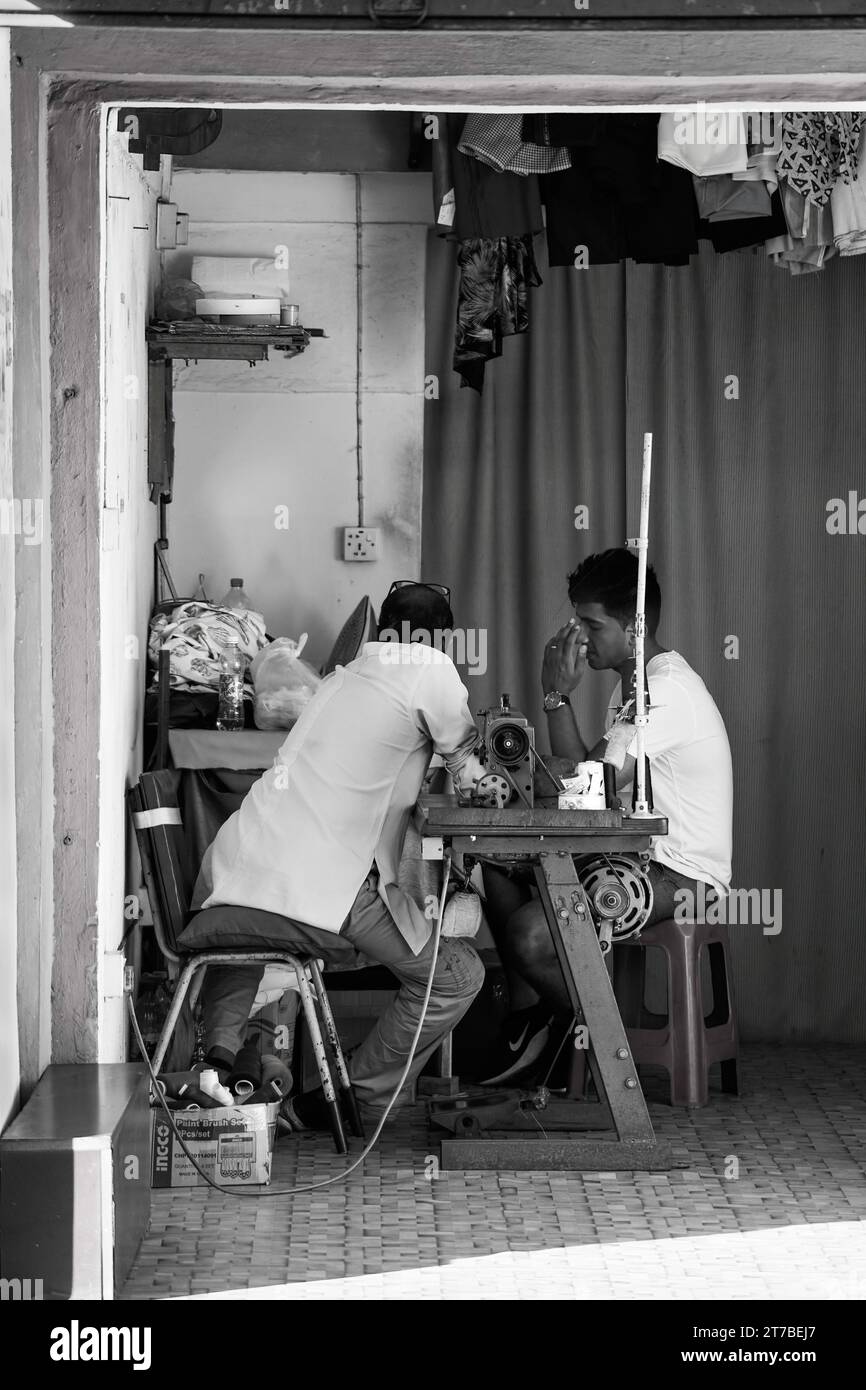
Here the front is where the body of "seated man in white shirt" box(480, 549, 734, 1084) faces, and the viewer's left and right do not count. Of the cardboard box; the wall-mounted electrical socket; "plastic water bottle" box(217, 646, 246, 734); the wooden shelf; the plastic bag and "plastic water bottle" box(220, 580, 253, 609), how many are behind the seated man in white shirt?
0

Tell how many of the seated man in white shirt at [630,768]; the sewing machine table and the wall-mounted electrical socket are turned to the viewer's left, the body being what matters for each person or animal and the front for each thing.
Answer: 2

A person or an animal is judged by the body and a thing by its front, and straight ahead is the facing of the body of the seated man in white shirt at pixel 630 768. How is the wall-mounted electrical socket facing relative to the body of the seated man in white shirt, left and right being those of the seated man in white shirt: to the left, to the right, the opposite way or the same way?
to the left

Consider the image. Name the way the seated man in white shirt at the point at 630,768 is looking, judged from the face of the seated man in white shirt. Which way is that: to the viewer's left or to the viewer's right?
to the viewer's left

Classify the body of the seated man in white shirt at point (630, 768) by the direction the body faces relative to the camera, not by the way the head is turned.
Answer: to the viewer's left

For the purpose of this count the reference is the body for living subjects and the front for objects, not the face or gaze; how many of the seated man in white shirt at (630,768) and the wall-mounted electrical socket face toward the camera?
1

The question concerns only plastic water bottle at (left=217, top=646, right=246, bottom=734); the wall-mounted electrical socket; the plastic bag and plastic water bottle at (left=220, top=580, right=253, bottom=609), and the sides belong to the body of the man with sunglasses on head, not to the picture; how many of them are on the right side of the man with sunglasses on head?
0

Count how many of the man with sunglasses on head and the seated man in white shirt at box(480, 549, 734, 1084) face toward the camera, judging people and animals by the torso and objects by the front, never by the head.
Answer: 0

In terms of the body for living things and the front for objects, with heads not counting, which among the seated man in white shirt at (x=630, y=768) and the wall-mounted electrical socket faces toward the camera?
the wall-mounted electrical socket

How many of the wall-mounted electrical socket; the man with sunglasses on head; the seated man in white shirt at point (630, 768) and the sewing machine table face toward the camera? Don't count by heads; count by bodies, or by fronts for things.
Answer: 1

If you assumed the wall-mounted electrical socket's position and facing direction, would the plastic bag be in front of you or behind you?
in front

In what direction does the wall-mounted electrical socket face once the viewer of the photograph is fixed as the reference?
facing the viewer

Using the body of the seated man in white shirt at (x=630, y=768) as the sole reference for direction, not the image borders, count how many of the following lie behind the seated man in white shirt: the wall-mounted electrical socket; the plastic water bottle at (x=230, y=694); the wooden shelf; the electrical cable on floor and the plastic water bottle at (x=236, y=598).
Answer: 0

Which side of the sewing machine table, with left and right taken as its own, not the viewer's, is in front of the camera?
left

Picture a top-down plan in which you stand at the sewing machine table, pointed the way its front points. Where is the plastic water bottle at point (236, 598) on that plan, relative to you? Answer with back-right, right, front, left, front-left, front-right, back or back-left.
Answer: front-right
